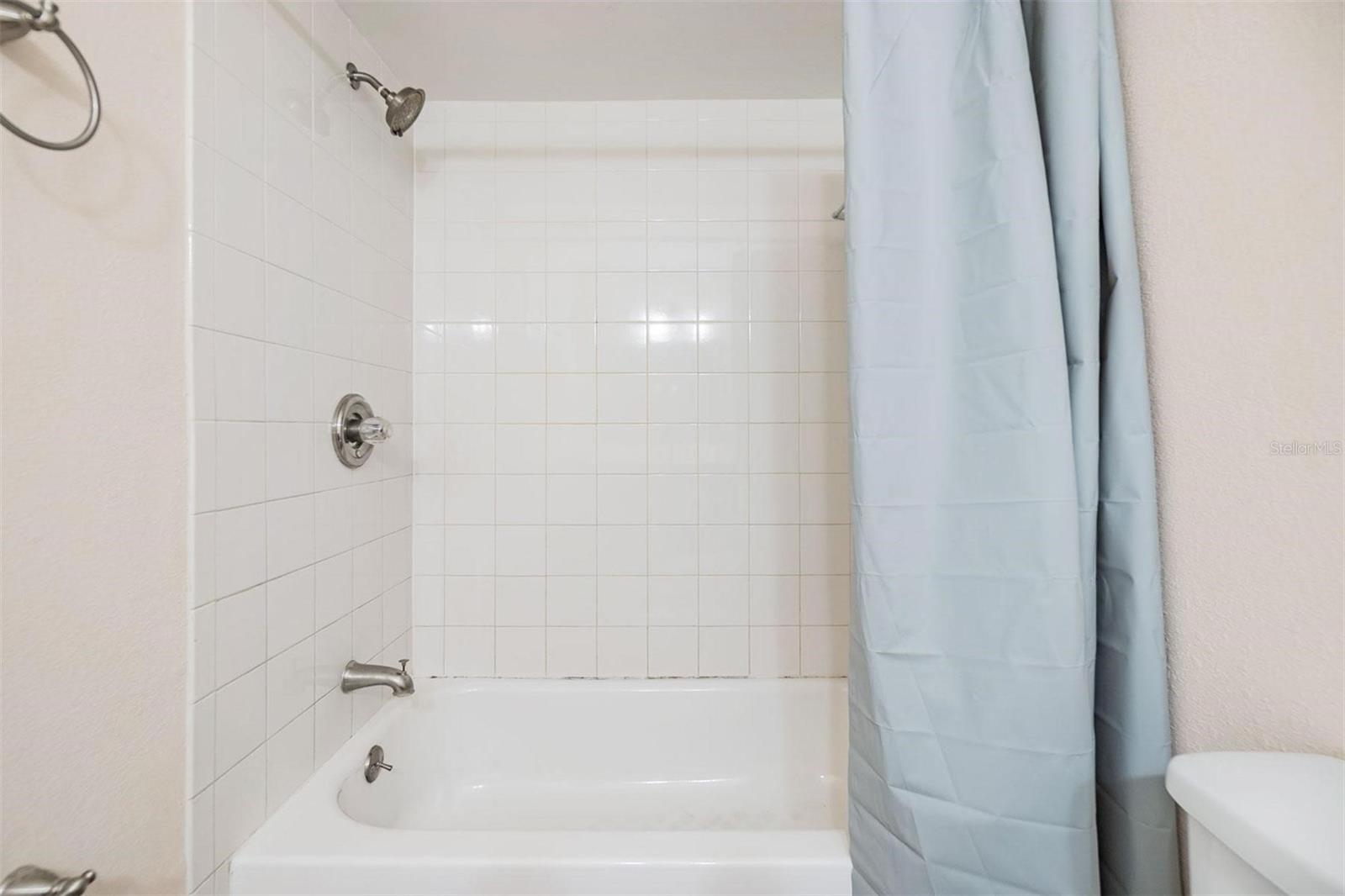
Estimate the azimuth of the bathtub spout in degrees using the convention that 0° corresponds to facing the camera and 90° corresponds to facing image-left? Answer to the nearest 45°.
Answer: approximately 270°

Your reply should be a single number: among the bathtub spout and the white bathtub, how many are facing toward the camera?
1

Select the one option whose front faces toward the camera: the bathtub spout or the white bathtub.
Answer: the white bathtub

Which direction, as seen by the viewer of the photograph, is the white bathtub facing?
facing the viewer

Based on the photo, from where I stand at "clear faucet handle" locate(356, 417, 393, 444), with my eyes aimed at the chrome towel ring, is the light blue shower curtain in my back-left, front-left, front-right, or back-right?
front-left

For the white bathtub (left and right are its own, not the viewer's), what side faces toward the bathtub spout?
right

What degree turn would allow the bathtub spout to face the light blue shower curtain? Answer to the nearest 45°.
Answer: approximately 45° to its right

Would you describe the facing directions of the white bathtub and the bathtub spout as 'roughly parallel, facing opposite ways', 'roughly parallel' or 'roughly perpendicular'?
roughly perpendicular
